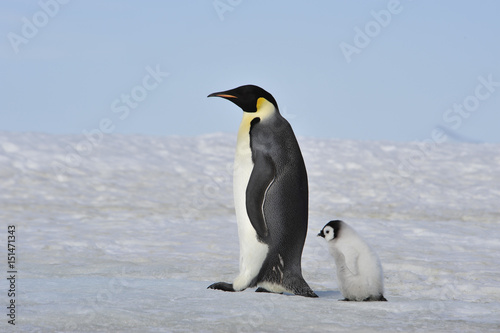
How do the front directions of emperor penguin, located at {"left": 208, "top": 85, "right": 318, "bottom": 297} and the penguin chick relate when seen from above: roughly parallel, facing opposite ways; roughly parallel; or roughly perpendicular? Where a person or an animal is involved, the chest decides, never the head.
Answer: roughly parallel

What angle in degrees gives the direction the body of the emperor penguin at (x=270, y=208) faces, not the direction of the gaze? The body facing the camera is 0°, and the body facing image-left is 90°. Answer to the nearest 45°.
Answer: approximately 90°

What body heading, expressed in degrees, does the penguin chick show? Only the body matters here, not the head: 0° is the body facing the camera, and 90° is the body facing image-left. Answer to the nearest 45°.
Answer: approximately 90°

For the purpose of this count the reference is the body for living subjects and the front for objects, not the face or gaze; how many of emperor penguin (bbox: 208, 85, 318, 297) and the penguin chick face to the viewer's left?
2

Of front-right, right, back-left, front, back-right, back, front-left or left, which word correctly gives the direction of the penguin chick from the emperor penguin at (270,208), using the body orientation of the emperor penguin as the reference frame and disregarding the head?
back

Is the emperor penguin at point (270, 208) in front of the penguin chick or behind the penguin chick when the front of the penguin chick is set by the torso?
in front
